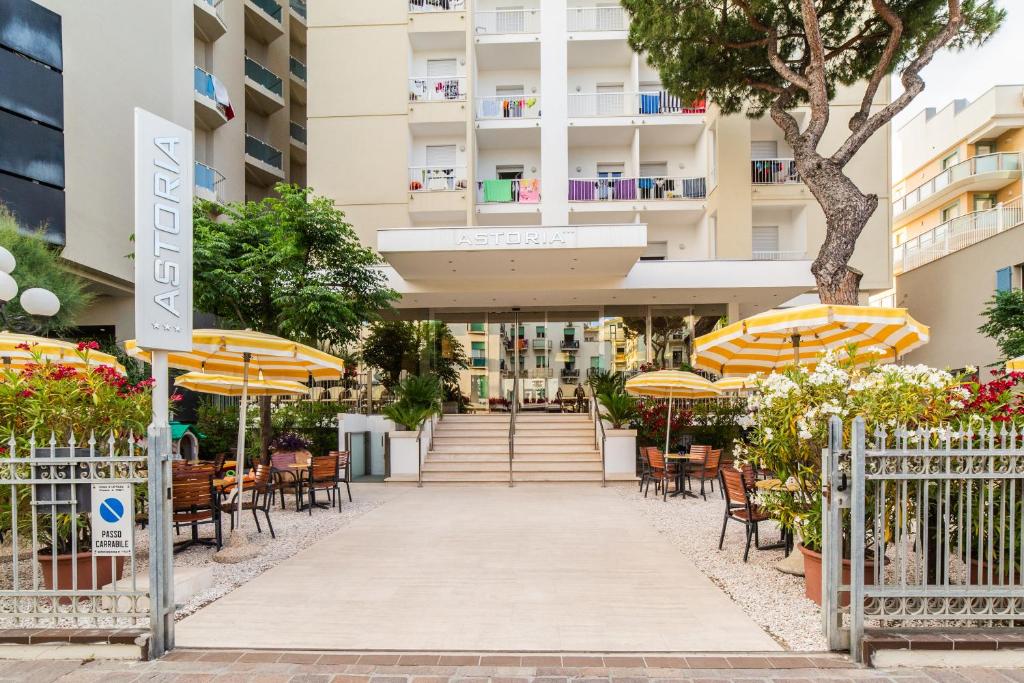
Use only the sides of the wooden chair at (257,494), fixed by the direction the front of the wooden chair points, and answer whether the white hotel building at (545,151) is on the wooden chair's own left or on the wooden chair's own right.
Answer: on the wooden chair's own right

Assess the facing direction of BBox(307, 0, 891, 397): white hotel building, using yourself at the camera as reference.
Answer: facing the viewer

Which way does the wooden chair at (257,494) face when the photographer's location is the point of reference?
facing away from the viewer and to the left of the viewer

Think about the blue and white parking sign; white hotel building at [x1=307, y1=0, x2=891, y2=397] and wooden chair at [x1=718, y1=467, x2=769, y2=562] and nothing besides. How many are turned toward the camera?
2

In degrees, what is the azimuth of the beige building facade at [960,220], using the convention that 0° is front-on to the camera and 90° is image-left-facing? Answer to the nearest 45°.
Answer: approximately 45°

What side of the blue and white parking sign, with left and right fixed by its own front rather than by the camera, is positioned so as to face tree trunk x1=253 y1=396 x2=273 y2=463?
back

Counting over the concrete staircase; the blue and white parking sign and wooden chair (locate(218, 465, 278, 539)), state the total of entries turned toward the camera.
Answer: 2

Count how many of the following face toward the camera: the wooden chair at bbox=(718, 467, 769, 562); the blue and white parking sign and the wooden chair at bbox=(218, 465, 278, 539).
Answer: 1

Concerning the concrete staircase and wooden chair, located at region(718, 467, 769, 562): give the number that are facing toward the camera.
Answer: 1

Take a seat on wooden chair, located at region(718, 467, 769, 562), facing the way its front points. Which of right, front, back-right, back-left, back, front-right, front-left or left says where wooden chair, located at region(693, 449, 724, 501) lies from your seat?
front-left

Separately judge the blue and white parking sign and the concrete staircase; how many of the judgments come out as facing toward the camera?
2

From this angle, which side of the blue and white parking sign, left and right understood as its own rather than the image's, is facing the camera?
front
